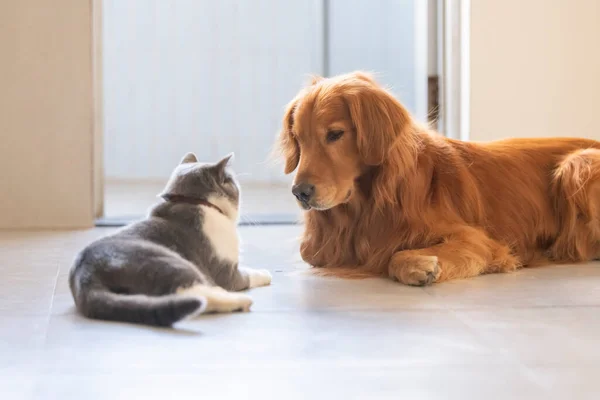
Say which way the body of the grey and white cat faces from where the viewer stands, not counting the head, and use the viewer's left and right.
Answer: facing away from the viewer and to the right of the viewer

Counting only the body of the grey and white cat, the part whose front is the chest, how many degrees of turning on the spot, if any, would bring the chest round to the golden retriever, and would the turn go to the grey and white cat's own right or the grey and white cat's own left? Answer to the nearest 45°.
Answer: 0° — it already faces it
